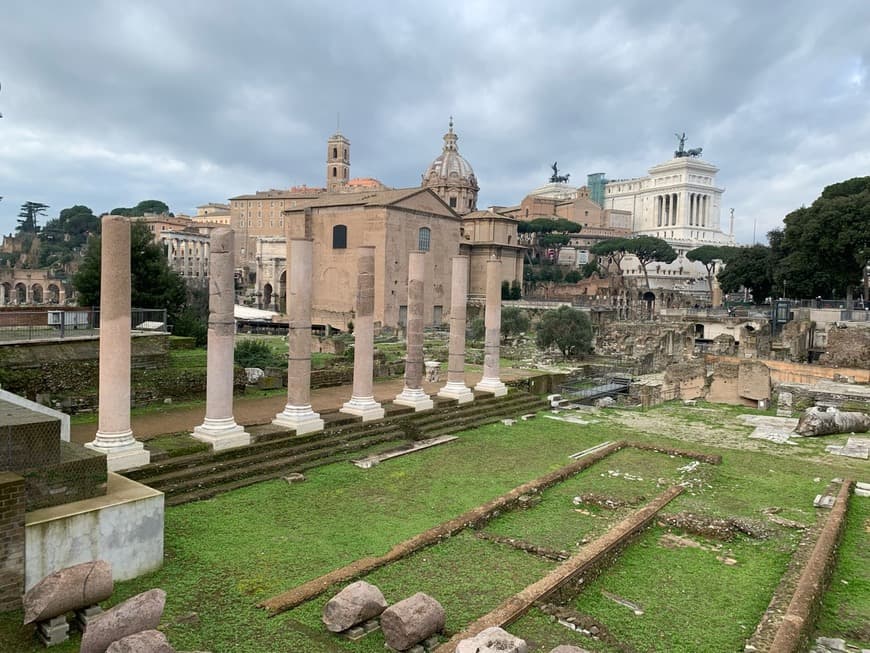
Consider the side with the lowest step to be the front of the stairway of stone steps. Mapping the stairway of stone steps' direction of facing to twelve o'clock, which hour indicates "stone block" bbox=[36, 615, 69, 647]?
The stone block is roughly at 2 o'clock from the stairway of stone steps.

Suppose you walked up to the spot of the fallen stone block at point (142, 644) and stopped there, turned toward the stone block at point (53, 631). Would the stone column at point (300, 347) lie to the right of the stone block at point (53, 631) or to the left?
right

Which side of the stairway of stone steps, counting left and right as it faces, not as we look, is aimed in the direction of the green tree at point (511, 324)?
left

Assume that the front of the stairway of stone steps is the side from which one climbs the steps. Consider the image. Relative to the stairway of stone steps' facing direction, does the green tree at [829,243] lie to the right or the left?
on its left

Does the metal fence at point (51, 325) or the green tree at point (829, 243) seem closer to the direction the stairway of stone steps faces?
the green tree

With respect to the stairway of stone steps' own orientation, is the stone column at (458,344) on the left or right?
on its left

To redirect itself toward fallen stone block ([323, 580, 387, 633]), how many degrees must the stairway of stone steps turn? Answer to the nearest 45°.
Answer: approximately 45° to its right

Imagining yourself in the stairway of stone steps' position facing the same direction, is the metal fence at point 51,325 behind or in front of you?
behind

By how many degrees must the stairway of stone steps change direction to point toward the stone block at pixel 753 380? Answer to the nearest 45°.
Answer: approximately 90° to its left

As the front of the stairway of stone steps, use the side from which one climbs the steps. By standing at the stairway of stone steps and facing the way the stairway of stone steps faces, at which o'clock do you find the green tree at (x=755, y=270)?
The green tree is roughly at 9 o'clock from the stairway of stone steps.

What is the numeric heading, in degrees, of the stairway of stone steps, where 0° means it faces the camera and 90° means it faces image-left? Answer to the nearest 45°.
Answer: approximately 315°
